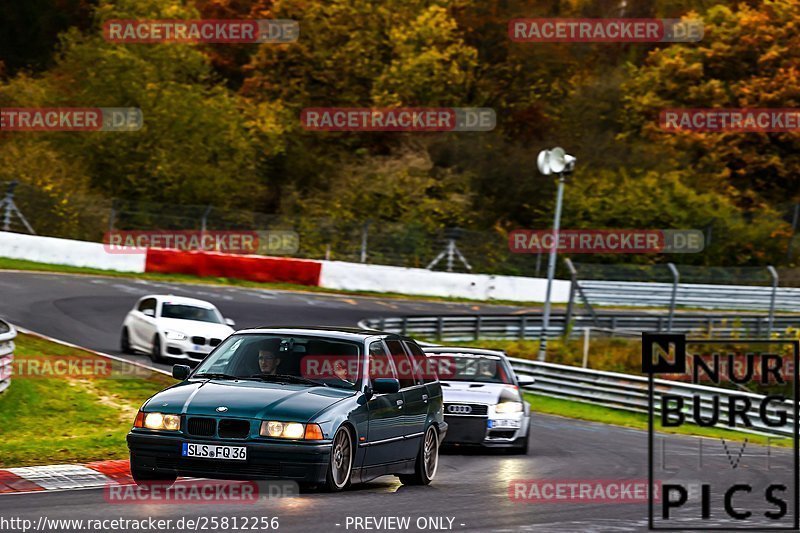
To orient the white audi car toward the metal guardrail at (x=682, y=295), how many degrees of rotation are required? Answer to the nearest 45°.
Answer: approximately 180°

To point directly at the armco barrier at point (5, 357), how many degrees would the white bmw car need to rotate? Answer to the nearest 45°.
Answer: approximately 45° to its right

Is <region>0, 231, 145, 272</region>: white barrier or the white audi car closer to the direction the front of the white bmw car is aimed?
the white audi car

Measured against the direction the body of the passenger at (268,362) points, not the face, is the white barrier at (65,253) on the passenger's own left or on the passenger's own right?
on the passenger's own right

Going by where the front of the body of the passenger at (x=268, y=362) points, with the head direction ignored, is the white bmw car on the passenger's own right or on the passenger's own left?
on the passenger's own right

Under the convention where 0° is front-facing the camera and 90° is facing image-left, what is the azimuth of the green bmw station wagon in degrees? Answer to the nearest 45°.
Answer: approximately 45°

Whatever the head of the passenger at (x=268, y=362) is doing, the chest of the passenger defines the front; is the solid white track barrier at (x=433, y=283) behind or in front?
behind

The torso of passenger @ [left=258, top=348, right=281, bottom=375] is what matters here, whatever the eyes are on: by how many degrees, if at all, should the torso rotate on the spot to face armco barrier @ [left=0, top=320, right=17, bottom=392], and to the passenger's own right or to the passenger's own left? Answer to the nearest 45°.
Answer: approximately 90° to the passenger's own right

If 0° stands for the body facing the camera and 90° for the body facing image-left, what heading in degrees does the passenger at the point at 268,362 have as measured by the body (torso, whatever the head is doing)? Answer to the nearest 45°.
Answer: approximately 45°

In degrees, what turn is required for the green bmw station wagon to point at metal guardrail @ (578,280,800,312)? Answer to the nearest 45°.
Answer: approximately 180°

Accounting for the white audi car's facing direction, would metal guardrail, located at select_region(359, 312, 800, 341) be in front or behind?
behind
